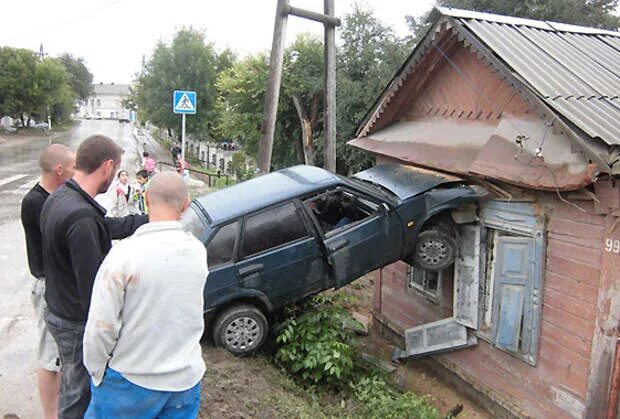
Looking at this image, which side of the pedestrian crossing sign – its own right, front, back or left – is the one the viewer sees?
front

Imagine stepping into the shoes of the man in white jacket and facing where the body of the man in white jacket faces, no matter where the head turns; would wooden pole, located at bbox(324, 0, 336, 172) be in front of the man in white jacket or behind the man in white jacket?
in front

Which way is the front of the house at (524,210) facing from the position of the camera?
facing the viewer and to the left of the viewer

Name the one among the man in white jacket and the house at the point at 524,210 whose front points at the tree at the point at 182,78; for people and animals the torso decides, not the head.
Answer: the man in white jacket

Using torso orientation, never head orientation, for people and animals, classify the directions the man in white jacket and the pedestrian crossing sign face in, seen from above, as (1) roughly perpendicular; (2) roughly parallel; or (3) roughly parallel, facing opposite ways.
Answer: roughly parallel, facing opposite ways

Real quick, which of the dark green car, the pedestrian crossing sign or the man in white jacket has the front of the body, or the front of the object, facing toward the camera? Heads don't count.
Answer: the pedestrian crossing sign

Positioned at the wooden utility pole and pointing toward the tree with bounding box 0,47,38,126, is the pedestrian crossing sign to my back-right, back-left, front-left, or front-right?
front-left

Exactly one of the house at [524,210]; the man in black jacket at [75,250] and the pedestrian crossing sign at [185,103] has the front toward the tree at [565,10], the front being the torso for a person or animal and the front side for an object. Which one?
the man in black jacket

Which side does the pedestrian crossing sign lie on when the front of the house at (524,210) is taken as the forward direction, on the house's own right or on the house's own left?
on the house's own right

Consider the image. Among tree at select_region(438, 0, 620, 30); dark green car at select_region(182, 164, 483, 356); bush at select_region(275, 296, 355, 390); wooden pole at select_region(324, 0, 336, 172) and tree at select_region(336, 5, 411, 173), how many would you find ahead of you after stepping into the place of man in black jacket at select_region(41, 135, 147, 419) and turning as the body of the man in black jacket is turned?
5

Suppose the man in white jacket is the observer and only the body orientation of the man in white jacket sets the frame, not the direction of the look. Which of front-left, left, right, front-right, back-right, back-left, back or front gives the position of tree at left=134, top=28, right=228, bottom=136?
front

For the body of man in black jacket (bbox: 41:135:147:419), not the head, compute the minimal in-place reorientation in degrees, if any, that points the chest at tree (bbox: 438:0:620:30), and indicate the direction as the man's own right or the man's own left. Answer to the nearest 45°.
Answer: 0° — they already face it

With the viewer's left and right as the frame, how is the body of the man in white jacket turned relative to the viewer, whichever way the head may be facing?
facing away from the viewer

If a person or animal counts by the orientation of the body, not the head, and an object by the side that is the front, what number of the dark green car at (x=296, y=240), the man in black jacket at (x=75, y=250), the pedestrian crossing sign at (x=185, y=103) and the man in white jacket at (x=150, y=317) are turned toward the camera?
1

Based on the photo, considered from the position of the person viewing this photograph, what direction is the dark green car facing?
facing away from the viewer and to the right of the viewer

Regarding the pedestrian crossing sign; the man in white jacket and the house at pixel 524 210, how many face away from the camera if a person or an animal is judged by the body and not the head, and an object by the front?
1

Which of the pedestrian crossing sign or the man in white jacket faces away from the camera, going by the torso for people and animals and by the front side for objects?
the man in white jacket

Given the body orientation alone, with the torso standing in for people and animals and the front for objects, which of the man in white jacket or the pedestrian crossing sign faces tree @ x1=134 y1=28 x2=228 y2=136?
the man in white jacket

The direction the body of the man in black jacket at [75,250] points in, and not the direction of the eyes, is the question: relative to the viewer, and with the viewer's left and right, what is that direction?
facing away from the viewer and to the right of the viewer

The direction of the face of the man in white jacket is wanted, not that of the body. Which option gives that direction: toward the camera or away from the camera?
away from the camera
